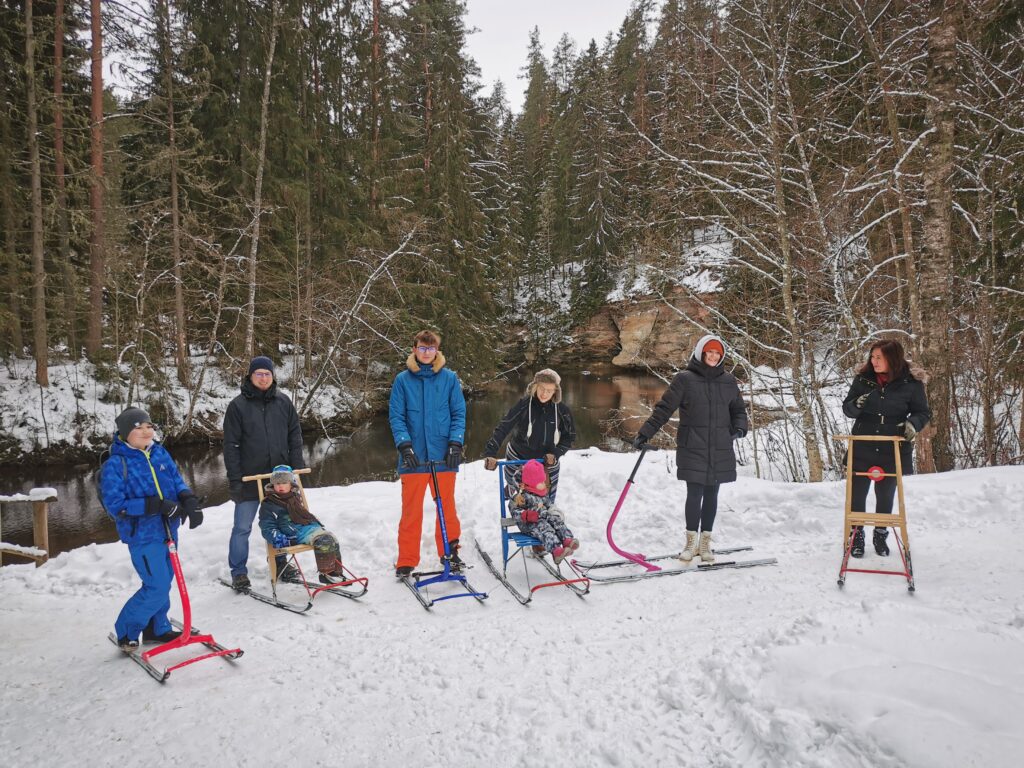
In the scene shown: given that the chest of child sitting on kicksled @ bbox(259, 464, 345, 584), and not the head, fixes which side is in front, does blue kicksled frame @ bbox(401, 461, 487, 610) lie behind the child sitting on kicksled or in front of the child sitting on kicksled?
in front

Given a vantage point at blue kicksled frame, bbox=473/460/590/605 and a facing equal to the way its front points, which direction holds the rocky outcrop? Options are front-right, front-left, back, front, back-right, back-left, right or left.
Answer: back-left

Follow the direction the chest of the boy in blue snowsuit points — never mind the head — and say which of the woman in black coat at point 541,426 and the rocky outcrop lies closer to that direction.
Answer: the woman in black coat

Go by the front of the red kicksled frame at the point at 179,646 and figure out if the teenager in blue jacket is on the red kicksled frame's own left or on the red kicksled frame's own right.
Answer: on the red kicksled frame's own left

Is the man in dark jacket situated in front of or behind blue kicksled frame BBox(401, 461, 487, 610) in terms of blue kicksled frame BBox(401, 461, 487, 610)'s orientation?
behind

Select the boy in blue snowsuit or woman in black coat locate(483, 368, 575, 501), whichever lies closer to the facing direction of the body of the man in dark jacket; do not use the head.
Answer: the boy in blue snowsuit

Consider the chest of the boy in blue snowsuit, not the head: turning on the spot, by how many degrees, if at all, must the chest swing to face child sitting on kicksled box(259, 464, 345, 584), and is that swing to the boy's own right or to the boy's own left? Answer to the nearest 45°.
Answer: approximately 90° to the boy's own left
